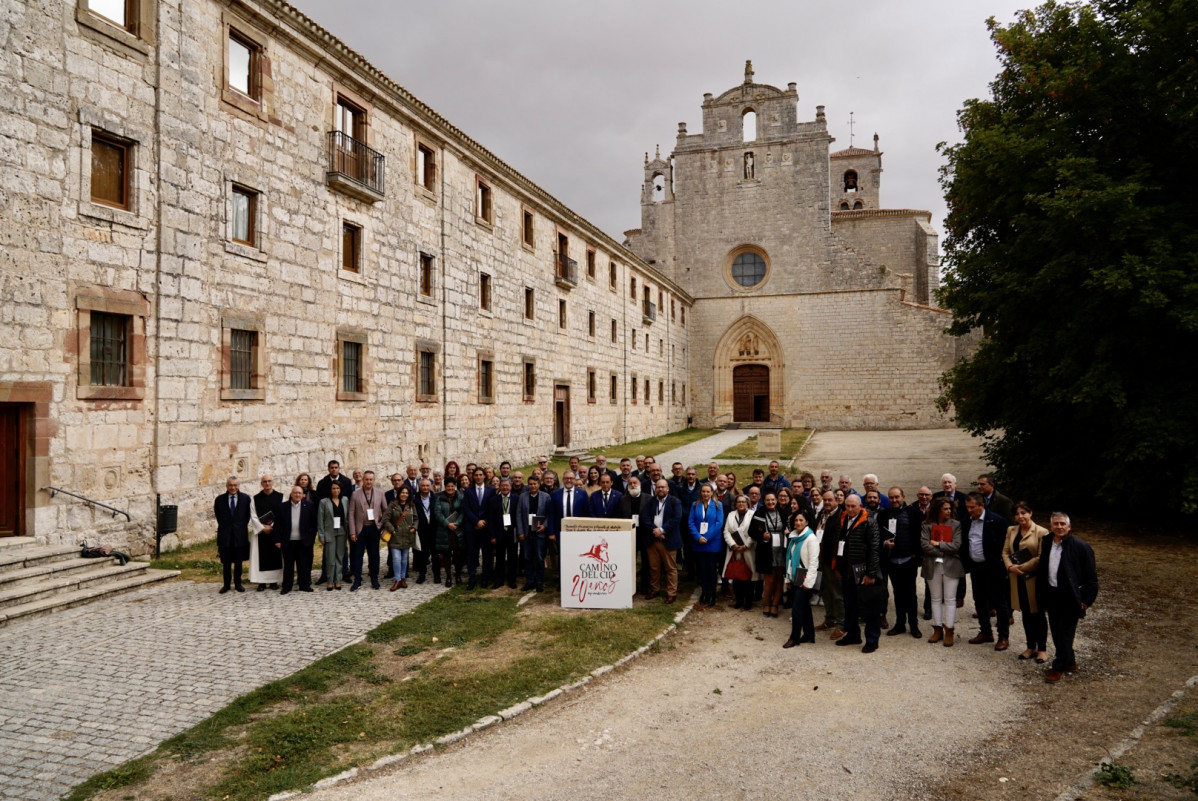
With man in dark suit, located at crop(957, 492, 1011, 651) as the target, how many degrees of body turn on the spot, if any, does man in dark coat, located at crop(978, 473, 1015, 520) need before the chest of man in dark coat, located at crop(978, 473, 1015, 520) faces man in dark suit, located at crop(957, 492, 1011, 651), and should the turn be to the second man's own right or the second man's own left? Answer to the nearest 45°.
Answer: approximately 45° to the second man's own left

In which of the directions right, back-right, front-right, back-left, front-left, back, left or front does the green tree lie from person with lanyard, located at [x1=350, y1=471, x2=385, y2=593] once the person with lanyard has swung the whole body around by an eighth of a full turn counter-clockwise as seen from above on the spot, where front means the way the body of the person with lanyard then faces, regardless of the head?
front-left

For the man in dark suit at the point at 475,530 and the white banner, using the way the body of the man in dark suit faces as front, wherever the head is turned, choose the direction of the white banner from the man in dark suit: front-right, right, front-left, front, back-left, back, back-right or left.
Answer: front-left

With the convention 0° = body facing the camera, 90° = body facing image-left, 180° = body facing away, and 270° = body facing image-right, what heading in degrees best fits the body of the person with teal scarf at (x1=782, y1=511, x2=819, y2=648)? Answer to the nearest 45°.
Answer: approximately 45°

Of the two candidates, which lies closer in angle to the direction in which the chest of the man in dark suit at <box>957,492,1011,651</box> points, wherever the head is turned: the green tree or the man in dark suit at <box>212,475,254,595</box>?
the man in dark suit

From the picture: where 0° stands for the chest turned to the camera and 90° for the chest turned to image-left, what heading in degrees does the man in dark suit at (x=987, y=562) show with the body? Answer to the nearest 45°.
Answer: approximately 45°

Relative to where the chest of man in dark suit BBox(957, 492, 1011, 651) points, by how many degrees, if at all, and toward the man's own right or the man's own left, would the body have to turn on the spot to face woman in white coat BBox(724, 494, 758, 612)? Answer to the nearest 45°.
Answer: approximately 45° to the man's own right

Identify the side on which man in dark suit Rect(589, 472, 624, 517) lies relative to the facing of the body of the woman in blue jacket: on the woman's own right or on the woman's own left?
on the woman's own right

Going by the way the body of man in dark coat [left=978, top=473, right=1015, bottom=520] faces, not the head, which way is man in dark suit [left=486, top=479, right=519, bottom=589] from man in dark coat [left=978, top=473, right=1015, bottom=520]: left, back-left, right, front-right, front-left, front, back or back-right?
front-right

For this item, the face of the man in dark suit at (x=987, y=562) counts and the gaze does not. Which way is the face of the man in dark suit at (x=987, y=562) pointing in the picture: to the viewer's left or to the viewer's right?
to the viewer's left
